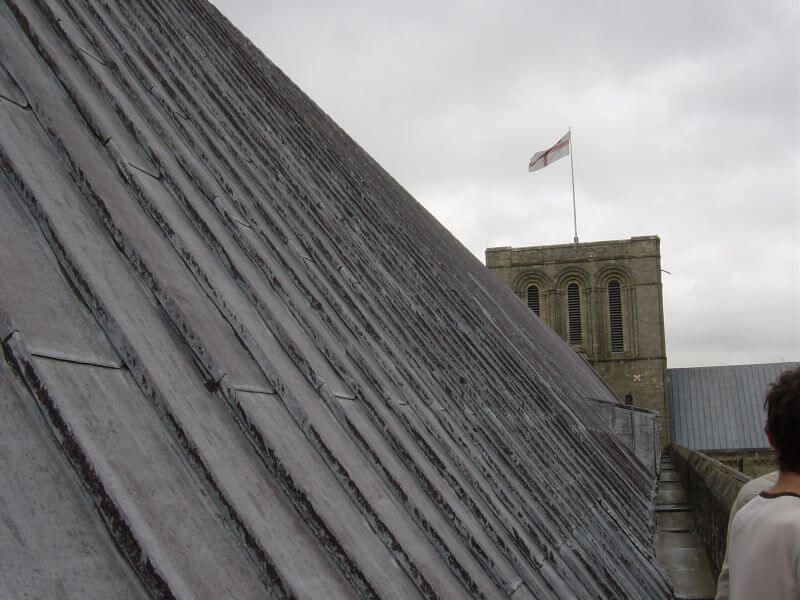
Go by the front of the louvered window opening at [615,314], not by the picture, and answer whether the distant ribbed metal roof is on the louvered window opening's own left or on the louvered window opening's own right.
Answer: on the louvered window opening's own left

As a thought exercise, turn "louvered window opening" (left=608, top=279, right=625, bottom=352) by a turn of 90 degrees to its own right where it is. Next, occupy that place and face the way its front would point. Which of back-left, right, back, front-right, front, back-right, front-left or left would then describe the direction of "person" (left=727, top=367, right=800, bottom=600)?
left

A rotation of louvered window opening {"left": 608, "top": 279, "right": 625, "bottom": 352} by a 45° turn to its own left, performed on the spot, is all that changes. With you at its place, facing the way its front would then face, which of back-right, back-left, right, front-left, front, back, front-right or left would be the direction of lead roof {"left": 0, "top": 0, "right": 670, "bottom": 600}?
front-right

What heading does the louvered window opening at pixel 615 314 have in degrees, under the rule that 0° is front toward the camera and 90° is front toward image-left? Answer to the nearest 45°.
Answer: approximately 0°
